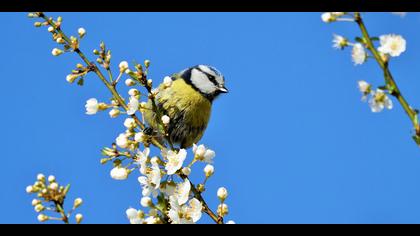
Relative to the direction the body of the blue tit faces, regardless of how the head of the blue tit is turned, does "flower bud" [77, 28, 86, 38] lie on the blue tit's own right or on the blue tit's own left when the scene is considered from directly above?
on the blue tit's own right

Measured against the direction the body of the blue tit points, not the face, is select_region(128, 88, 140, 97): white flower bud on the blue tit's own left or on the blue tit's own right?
on the blue tit's own right

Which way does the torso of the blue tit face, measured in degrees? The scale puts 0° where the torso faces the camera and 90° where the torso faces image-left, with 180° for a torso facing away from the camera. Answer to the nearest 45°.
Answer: approximately 315°

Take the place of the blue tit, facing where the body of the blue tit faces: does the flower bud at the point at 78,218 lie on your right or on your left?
on your right
